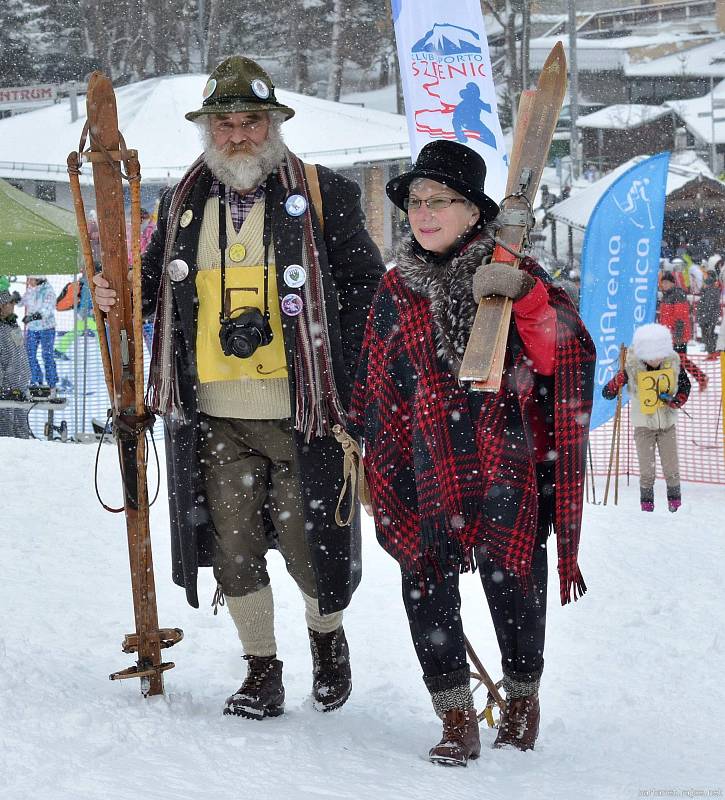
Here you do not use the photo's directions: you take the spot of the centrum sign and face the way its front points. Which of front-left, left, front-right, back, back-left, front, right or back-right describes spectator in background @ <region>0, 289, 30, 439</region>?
front

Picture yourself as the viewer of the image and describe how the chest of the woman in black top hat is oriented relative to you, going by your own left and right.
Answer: facing the viewer and to the left of the viewer

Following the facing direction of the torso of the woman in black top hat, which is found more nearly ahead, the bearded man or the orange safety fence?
the bearded man

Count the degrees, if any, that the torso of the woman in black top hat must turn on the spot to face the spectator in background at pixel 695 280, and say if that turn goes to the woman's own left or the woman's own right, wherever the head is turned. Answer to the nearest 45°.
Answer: approximately 135° to the woman's own right

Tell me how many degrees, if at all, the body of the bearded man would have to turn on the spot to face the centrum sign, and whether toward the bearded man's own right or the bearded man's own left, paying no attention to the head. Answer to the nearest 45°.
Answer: approximately 180°

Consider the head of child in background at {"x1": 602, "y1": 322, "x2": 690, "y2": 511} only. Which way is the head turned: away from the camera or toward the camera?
toward the camera

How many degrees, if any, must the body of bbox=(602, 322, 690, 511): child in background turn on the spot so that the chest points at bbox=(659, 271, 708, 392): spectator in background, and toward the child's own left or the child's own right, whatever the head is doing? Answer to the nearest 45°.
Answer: approximately 180°

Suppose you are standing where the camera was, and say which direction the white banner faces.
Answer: facing the viewer

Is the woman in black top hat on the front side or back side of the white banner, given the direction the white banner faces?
on the front side

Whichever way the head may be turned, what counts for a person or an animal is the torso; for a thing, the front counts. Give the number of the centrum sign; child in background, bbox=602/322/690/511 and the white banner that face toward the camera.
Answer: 3

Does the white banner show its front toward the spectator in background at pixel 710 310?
no

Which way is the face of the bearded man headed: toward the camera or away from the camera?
toward the camera

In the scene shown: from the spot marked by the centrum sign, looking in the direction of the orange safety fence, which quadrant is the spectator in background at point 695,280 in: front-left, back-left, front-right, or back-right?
front-left

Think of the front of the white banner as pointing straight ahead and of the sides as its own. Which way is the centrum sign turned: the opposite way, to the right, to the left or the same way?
the same way

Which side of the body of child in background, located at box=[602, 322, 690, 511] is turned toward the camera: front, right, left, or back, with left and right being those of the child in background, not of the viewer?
front

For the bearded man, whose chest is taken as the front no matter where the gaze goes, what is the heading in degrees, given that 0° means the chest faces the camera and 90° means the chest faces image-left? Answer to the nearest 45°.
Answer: approximately 0°

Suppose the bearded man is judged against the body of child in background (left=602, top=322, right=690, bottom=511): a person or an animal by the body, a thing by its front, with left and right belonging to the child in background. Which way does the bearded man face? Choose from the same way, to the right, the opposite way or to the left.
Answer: the same way
